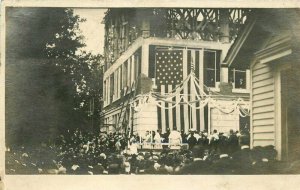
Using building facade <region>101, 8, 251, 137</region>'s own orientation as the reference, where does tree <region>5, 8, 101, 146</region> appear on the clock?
The tree is roughly at 3 o'clock from the building facade.

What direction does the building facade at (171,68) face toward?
toward the camera

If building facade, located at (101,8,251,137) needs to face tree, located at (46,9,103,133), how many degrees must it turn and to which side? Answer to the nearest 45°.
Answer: approximately 90° to its right
